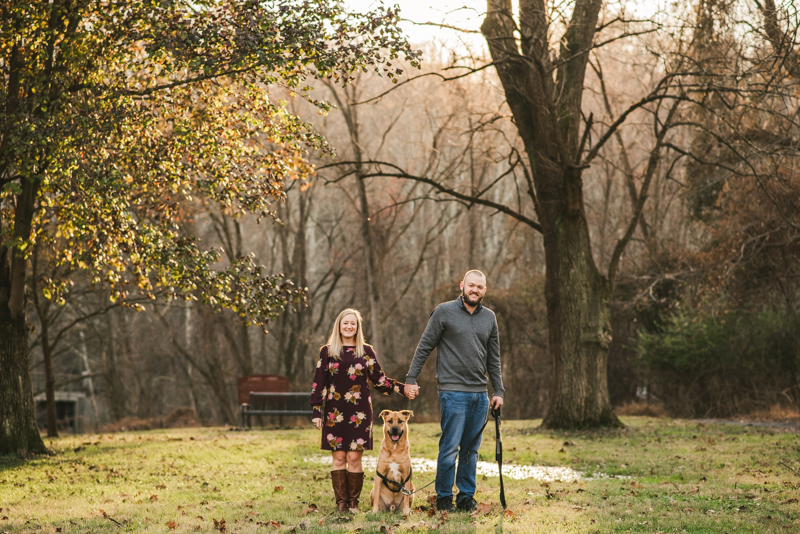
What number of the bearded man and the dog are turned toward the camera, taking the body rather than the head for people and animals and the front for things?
2

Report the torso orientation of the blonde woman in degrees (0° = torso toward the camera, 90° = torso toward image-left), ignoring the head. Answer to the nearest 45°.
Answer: approximately 0°

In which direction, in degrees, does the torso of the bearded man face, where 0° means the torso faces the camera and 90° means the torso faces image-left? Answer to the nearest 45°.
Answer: approximately 0°

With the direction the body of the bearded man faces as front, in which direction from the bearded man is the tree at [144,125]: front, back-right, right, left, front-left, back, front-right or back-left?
back-right

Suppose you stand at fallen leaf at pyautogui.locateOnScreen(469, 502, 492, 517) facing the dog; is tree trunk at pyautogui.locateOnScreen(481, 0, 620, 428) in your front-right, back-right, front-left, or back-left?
back-right
